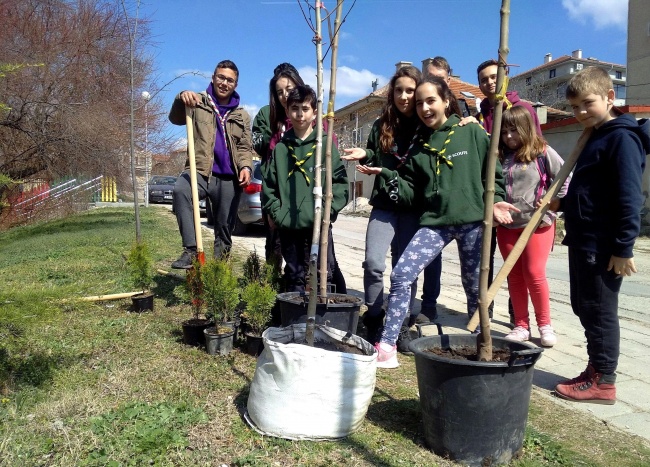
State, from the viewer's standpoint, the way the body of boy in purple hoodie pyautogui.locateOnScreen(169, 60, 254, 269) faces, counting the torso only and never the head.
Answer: toward the camera

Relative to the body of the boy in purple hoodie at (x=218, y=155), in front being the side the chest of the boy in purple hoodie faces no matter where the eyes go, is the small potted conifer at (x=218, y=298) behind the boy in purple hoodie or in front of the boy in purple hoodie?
in front

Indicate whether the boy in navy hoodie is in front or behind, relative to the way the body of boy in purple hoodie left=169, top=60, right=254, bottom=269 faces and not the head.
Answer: in front

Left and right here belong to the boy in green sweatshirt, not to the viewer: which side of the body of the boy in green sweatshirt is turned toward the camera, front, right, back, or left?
front

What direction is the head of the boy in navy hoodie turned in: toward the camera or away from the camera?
toward the camera

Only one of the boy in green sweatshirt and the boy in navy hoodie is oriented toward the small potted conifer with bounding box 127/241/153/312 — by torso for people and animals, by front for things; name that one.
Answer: the boy in navy hoodie

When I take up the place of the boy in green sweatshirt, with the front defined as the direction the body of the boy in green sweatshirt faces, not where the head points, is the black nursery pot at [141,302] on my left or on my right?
on my right

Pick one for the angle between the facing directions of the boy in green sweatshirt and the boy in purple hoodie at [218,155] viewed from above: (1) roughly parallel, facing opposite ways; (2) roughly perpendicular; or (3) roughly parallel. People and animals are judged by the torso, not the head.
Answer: roughly parallel
